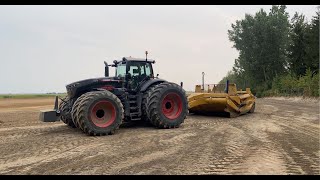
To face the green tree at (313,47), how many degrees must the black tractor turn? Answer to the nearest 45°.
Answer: approximately 180°

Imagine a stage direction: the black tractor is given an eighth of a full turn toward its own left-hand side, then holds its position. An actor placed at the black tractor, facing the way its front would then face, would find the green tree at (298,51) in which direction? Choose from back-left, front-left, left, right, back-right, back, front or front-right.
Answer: back-left

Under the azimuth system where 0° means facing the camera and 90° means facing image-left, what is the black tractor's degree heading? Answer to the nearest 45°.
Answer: approximately 45°
